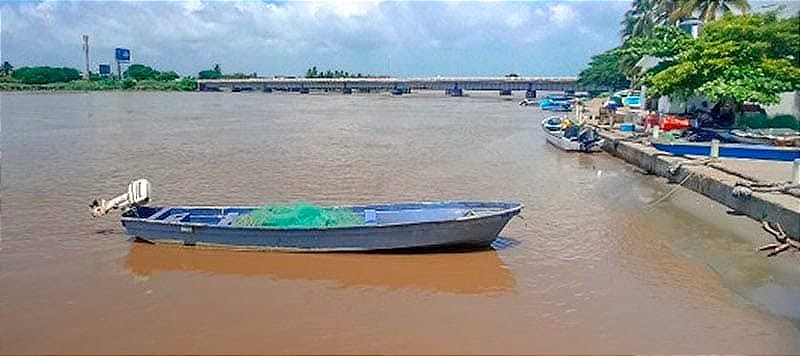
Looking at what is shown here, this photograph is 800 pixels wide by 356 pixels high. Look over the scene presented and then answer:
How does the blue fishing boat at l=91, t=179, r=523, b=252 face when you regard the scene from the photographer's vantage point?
facing to the right of the viewer

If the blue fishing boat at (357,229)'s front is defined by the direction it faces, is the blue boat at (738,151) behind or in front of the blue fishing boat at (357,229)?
in front

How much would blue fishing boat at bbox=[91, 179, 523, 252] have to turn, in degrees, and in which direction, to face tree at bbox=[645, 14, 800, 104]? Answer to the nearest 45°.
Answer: approximately 45° to its left

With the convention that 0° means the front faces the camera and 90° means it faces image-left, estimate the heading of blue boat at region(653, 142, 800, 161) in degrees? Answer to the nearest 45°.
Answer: approximately 90°

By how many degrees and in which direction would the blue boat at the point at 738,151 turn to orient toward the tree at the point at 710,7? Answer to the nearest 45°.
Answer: approximately 90° to its right

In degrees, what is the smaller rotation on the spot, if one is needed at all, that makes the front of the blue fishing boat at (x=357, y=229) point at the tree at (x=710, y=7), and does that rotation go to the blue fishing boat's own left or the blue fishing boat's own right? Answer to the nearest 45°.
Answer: approximately 45° to the blue fishing boat's own left

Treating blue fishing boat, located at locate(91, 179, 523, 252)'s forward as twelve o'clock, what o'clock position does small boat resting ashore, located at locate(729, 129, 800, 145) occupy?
The small boat resting ashore is roughly at 11 o'clock from the blue fishing boat.

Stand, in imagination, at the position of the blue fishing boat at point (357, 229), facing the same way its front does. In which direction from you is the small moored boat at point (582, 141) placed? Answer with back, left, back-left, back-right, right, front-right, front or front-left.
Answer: front-left

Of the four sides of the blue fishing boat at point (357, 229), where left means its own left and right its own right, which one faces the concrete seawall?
front
